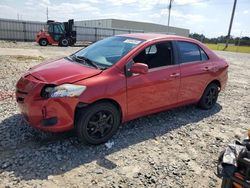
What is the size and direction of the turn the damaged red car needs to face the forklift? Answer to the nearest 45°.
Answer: approximately 135° to its right

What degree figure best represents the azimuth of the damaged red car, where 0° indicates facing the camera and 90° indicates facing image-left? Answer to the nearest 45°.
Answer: approximately 45°
